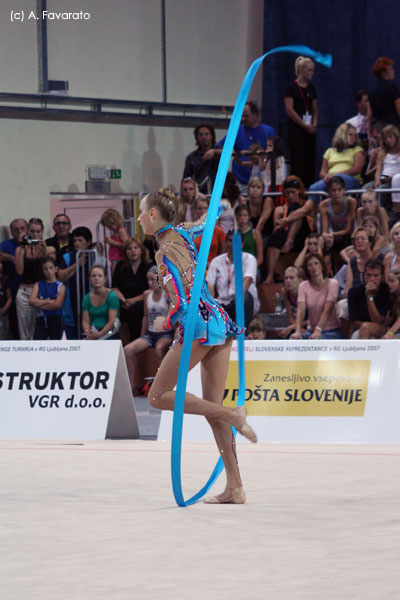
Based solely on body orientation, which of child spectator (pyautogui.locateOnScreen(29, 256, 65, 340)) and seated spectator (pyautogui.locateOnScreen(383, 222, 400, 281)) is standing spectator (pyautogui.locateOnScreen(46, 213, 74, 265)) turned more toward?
the child spectator

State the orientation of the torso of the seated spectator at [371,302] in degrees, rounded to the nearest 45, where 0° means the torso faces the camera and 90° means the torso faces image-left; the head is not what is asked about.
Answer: approximately 0°

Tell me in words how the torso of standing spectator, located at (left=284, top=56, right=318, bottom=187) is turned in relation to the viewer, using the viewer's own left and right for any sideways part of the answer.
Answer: facing the viewer and to the right of the viewer

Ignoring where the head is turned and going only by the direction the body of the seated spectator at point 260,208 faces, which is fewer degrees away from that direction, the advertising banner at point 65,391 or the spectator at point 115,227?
the advertising banner

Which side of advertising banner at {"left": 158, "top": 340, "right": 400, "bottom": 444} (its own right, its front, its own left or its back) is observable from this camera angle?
front

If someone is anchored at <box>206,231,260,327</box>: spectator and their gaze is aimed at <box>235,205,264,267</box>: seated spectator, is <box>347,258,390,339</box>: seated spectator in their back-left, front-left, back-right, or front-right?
back-right

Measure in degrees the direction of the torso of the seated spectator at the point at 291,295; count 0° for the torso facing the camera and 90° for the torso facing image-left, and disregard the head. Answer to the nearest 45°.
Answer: approximately 45°

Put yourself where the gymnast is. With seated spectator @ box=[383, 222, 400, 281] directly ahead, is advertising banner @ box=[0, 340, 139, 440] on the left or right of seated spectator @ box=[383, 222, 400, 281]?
left

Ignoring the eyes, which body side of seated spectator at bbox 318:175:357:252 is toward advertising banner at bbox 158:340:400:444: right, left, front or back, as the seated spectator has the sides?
front

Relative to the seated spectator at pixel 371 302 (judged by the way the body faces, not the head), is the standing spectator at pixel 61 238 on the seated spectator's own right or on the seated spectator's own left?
on the seated spectator's own right

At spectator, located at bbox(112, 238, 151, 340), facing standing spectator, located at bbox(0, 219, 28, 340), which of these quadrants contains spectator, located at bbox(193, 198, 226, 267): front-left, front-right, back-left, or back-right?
back-right

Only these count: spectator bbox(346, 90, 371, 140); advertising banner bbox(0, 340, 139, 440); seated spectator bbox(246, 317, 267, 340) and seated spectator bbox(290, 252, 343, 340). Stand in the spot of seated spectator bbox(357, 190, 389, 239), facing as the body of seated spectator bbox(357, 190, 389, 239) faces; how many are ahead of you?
3

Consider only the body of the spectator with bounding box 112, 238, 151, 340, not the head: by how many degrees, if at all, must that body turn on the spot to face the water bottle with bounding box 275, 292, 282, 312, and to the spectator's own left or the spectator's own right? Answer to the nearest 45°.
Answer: approximately 90° to the spectator's own left
